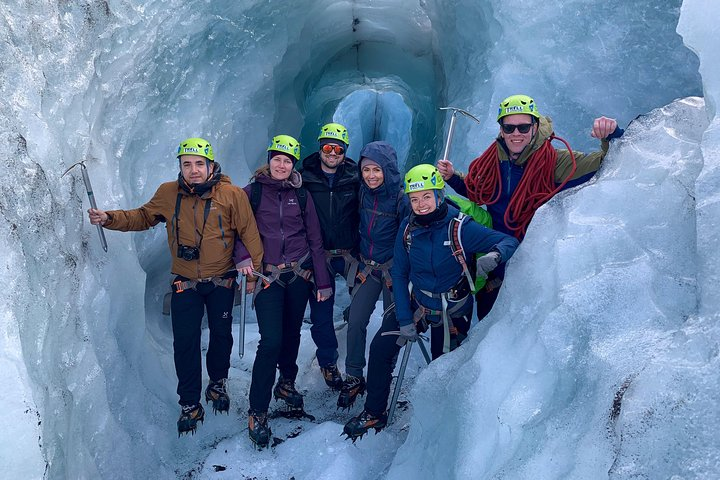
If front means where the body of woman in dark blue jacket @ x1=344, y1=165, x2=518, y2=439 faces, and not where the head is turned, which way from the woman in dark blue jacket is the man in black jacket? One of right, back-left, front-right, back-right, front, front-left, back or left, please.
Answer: right

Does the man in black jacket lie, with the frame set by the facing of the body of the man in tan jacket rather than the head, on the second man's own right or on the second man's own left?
on the second man's own left

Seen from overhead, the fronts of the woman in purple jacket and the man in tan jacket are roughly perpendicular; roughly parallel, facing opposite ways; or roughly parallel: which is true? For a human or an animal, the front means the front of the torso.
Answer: roughly parallel

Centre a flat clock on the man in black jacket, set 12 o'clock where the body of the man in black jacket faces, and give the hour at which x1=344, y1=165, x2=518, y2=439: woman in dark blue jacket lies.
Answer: The woman in dark blue jacket is roughly at 11 o'clock from the man in black jacket.

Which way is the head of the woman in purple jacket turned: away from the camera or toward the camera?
toward the camera

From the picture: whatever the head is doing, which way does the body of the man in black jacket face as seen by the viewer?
toward the camera

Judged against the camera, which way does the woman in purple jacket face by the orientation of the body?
toward the camera

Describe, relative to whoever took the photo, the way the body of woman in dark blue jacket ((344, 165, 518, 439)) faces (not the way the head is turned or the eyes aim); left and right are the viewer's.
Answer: facing the viewer and to the left of the viewer

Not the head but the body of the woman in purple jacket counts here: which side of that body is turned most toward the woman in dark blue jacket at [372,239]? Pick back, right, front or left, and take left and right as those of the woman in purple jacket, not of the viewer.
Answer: left

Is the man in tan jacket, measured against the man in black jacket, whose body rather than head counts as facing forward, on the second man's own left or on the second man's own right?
on the second man's own right

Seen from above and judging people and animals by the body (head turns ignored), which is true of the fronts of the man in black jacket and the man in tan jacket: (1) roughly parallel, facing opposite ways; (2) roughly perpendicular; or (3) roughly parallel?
roughly parallel

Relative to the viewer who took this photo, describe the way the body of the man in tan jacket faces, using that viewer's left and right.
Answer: facing the viewer

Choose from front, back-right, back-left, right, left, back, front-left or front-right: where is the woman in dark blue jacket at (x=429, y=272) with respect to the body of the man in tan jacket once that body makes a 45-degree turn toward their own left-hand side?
front

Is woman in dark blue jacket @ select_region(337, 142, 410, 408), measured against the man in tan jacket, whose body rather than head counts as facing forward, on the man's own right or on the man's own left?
on the man's own left
